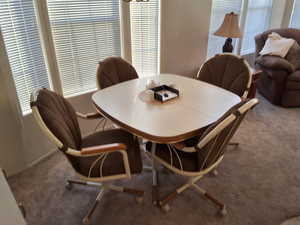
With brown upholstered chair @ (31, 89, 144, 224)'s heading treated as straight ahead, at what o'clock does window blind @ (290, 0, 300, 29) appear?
The window blind is roughly at 11 o'clock from the brown upholstered chair.

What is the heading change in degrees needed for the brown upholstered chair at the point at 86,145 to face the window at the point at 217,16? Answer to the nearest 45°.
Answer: approximately 45° to its left

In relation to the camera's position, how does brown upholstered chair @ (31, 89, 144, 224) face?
facing to the right of the viewer

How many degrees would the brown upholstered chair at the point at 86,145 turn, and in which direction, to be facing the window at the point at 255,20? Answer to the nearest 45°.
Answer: approximately 45° to its left

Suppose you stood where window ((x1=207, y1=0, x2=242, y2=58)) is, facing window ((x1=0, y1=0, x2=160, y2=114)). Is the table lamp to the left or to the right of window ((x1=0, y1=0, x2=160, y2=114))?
left

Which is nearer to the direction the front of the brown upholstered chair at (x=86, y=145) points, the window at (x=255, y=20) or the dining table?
the dining table

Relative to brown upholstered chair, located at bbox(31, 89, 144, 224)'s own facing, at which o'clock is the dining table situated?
The dining table is roughly at 12 o'clock from the brown upholstered chair.
